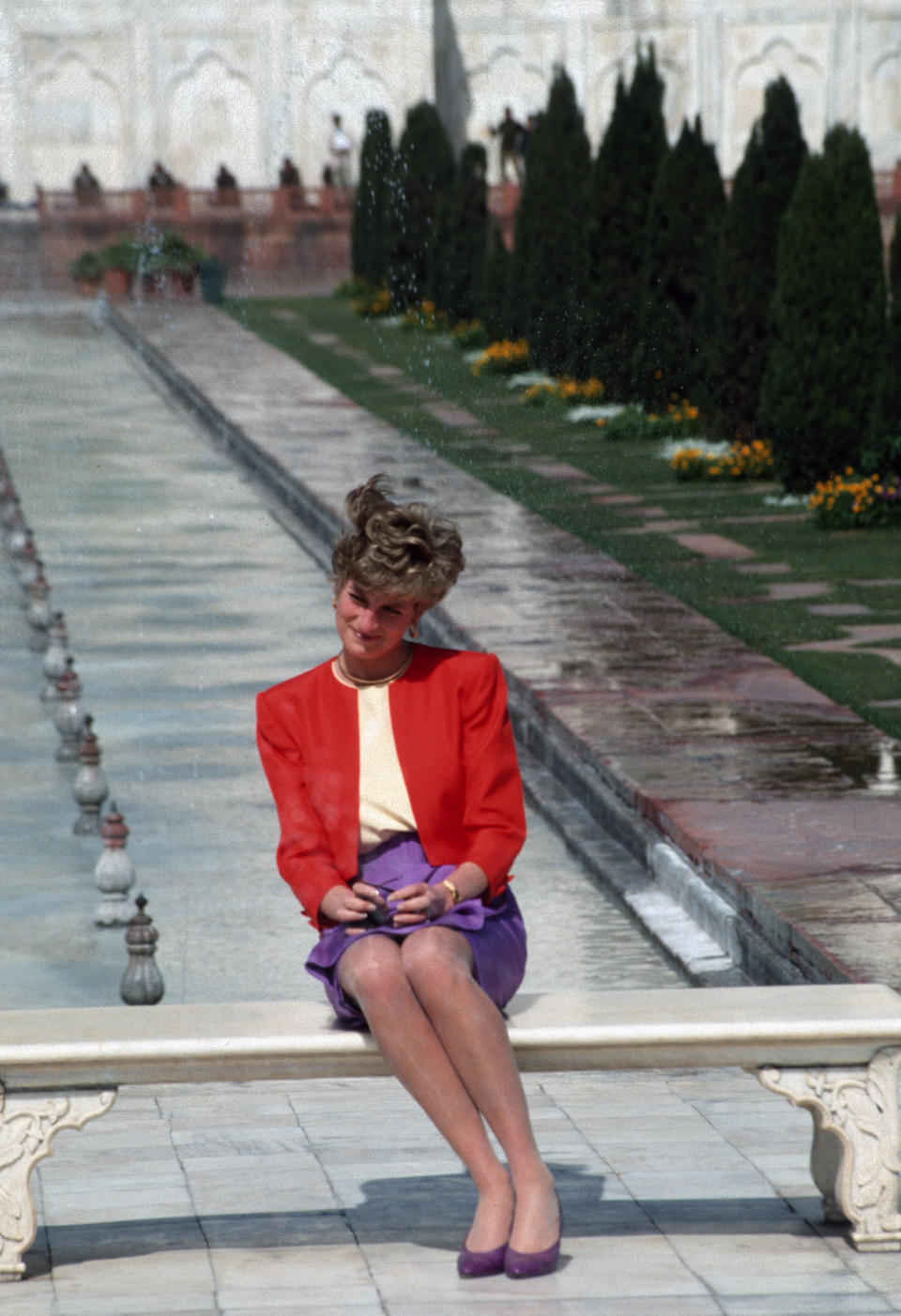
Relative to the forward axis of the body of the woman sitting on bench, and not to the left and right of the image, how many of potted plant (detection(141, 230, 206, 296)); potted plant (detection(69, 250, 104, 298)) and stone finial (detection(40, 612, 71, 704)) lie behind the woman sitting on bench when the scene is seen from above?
3

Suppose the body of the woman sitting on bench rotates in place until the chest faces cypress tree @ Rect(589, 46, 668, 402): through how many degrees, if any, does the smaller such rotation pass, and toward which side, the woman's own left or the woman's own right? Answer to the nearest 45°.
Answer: approximately 180°

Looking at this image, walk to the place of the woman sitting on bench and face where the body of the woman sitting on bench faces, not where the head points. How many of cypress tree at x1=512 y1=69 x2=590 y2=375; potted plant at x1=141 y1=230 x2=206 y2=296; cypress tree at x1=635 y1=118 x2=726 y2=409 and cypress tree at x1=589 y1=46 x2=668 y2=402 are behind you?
4

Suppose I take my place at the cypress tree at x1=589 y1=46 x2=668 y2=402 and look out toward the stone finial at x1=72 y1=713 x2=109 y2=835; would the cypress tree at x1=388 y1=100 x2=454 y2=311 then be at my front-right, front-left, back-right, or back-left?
back-right

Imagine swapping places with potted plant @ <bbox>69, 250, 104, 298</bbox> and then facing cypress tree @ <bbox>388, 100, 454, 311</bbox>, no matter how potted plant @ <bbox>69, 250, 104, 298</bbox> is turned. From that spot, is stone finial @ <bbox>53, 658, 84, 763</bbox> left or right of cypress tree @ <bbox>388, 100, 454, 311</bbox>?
right

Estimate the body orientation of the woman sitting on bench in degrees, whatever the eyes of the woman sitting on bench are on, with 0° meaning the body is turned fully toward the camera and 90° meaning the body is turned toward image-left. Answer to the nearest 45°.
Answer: approximately 0°

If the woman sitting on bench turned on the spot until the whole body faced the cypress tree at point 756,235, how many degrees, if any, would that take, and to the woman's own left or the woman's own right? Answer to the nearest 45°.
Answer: approximately 180°

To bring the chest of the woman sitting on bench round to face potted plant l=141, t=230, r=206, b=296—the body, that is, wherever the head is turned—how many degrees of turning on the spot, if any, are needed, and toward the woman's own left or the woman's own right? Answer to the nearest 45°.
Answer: approximately 180°

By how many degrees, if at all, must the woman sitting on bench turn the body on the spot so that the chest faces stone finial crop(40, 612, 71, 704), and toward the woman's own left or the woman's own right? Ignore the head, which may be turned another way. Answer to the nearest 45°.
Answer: approximately 180°

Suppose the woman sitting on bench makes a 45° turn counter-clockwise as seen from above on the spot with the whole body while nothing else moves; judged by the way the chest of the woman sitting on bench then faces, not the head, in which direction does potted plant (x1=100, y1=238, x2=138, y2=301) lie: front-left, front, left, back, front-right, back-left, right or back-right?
back-left

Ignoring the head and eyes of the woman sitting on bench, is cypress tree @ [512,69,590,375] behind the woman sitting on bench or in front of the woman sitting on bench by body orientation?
behind

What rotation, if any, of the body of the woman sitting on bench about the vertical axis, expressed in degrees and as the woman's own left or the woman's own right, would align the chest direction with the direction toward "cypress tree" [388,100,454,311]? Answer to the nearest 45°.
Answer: approximately 180°

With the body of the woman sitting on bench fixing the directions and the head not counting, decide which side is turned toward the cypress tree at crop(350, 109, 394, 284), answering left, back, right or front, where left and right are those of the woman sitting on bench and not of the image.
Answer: back
